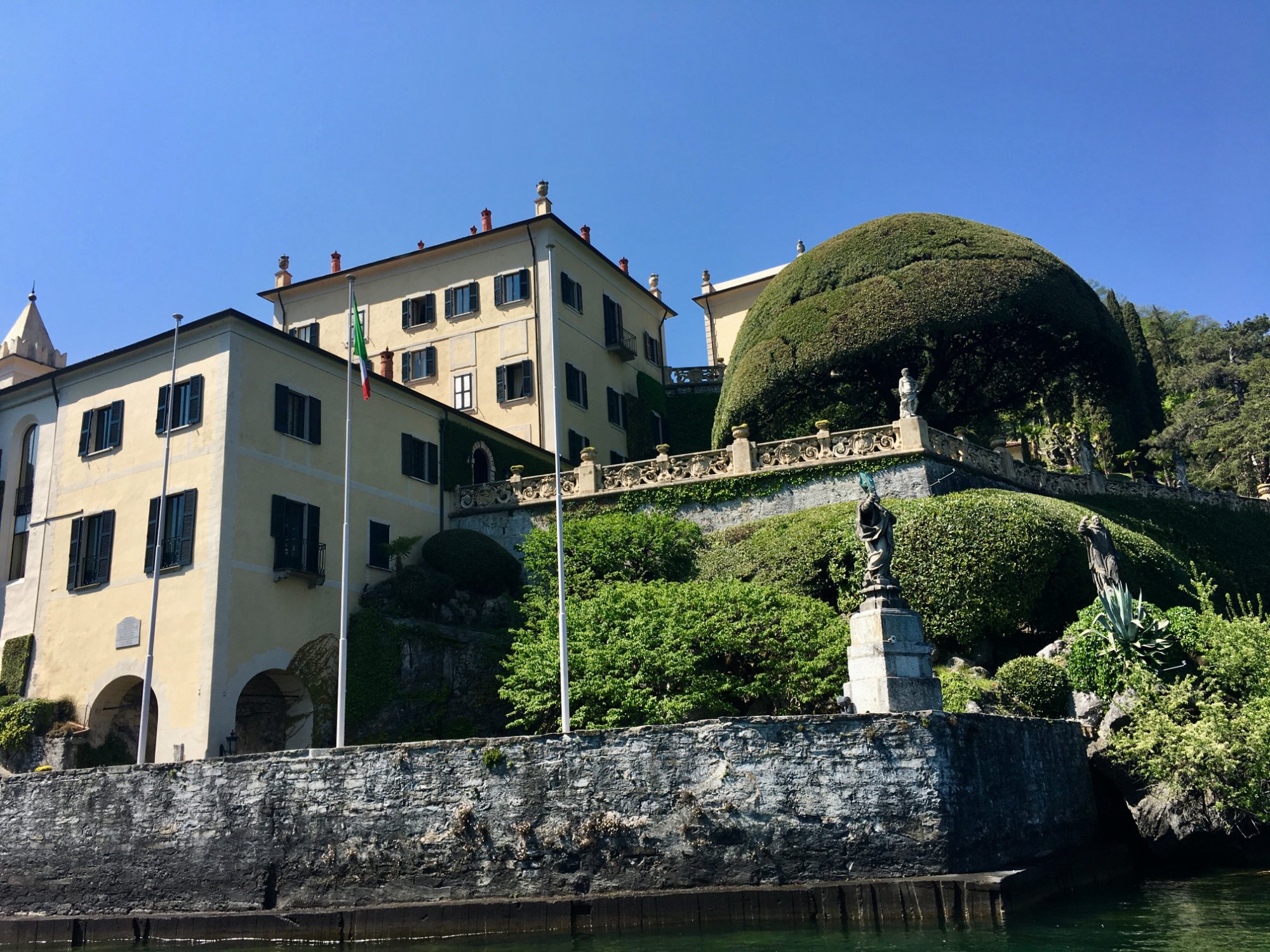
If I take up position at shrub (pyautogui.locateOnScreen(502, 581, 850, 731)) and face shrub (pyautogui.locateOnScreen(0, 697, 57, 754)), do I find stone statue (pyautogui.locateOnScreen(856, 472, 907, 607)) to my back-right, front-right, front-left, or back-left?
back-left

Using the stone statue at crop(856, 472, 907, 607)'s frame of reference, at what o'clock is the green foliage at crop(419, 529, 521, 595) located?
The green foliage is roughly at 3 o'clock from the stone statue.

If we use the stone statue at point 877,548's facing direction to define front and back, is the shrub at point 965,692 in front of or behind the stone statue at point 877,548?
behind

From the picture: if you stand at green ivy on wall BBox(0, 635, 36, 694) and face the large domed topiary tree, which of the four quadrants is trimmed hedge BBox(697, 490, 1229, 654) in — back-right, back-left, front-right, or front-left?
front-right

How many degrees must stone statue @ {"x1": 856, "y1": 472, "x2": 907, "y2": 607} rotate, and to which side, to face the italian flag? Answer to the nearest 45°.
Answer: approximately 45° to its right

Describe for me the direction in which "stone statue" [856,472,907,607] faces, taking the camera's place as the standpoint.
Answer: facing the viewer and to the left of the viewer

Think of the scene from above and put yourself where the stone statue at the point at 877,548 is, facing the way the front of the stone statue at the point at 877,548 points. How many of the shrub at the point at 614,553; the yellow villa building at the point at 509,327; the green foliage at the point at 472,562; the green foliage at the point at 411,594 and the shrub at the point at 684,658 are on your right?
5

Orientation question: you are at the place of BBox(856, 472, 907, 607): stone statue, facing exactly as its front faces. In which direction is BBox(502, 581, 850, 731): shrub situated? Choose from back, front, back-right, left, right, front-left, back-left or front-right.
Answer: right

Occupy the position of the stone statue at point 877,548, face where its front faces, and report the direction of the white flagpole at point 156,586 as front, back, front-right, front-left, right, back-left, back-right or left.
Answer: front-right

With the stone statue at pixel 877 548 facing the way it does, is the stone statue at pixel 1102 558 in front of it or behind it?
behind

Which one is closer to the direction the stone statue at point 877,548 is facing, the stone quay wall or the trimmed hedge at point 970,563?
the stone quay wall

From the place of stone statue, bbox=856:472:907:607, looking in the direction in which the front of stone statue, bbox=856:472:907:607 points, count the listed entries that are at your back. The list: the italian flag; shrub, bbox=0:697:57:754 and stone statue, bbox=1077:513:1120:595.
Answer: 1

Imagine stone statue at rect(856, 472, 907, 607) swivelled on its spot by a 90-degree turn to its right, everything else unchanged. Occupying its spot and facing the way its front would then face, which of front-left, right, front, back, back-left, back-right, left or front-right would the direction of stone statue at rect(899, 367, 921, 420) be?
front-right

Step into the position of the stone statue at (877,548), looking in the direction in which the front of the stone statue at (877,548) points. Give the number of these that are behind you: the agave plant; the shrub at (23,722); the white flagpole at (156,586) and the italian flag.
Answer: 1

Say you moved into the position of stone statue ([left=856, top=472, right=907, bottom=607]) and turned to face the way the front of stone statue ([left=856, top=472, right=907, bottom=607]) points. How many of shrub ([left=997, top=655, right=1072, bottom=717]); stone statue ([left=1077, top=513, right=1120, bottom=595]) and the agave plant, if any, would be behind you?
3
